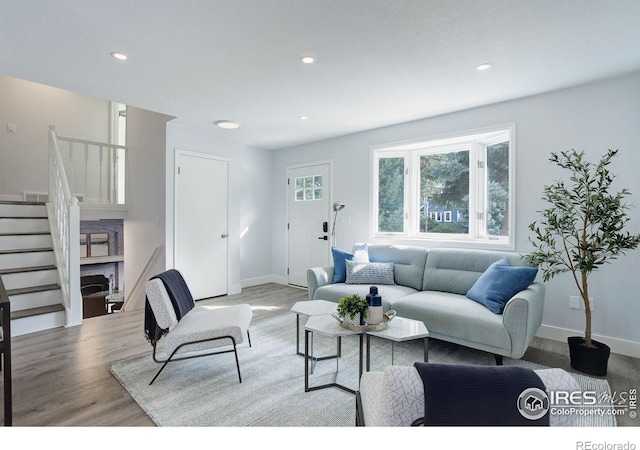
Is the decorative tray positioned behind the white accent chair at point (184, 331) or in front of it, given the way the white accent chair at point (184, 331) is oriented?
in front

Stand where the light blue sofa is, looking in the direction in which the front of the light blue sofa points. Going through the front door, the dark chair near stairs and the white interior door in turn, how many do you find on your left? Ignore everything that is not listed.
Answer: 0

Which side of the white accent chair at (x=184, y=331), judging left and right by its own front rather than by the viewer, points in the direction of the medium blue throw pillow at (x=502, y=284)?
front

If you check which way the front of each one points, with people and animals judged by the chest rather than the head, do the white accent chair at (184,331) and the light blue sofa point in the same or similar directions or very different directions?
very different directions

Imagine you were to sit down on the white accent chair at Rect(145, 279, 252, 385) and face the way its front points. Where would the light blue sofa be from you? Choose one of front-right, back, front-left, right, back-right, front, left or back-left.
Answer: front

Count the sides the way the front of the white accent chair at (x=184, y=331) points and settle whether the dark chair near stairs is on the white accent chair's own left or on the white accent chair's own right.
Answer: on the white accent chair's own left

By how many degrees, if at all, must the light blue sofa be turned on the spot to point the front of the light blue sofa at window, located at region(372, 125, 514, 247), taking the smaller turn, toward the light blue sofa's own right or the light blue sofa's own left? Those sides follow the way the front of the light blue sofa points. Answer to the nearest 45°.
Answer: approximately 135° to the light blue sofa's own right

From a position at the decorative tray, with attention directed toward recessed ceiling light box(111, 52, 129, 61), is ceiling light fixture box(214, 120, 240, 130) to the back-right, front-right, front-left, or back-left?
front-right

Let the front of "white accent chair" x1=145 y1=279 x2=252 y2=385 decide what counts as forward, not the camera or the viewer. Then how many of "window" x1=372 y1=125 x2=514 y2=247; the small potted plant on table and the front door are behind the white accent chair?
0

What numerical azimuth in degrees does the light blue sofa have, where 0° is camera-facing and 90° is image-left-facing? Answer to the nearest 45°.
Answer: approximately 45°

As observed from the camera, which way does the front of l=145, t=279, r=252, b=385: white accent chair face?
facing to the right of the viewer

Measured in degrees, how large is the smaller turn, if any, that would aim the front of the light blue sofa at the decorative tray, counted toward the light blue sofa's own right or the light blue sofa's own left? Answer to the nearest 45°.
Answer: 0° — it already faces it

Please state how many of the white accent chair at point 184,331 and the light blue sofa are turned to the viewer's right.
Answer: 1

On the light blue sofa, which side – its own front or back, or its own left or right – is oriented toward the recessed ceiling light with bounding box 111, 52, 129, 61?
front

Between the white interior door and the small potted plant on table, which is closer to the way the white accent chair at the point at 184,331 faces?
the small potted plant on table

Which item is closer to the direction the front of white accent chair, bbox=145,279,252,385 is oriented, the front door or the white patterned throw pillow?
the white patterned throw pillow

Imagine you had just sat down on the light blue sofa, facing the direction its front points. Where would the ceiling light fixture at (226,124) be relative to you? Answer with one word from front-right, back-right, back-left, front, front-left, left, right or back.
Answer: front-right

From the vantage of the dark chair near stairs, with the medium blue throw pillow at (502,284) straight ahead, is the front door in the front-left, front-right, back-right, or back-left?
front-left
